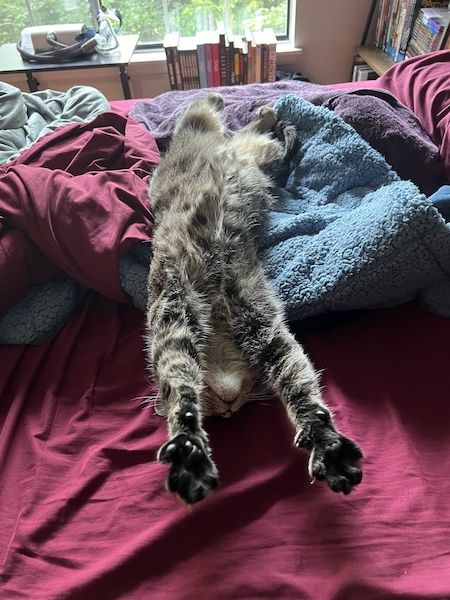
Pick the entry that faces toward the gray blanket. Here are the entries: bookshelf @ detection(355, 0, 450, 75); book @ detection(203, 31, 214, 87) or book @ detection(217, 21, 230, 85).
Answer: the bookshelf

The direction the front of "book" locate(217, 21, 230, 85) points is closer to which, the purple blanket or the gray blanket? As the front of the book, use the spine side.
the purple blanket

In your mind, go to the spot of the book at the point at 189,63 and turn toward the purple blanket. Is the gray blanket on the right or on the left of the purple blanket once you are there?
right

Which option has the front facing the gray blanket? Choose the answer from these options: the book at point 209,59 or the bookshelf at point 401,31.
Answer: the bookshelf

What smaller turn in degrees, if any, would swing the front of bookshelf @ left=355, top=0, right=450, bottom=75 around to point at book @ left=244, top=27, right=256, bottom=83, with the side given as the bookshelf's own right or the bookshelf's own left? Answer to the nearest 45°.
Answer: approximately 45° to the bookshelf's own right
